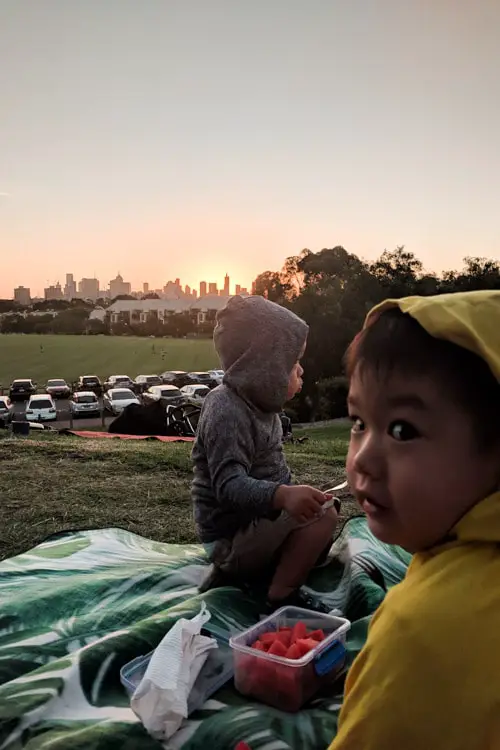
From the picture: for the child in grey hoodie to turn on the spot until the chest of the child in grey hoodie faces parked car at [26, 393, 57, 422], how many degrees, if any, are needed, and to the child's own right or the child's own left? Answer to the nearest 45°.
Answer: approximately 90° to the child's own left

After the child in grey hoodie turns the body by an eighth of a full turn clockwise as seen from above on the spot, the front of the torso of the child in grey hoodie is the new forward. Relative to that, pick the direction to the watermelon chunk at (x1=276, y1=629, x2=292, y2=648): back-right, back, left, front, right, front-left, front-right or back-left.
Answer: front-right

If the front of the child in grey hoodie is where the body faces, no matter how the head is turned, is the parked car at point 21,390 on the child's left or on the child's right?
on the child's left

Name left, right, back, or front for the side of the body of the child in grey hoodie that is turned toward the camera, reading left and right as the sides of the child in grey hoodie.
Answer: right

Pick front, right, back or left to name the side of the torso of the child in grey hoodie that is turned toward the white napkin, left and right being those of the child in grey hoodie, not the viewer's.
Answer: right

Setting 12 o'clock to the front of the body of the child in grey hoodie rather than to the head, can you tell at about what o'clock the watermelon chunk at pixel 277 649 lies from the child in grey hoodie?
The watermelon chunk is roughly at 3 o'clock from the child in grey hoodie.

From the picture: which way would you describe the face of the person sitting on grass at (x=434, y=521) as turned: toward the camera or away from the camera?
toward the camera

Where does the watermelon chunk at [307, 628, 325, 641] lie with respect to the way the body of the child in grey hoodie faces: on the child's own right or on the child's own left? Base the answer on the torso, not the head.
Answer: on the child's own right

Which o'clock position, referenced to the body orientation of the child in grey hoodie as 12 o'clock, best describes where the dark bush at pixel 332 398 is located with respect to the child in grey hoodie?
The dark bush is roughly at 9 o'clock from the child in grey hoodie.

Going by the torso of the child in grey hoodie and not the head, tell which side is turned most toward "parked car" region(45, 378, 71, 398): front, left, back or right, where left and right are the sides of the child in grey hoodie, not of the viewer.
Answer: left
